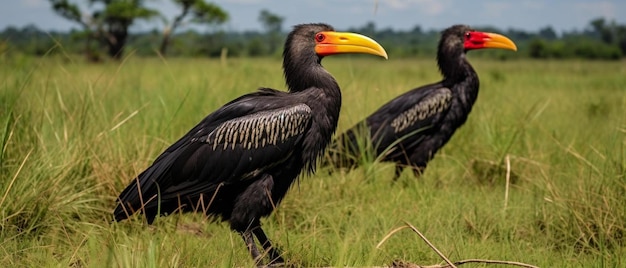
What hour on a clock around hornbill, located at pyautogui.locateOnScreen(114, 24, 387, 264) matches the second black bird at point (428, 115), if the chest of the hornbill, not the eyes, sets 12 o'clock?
The second black bird is roughly at 10 o'clock from the hornbill.

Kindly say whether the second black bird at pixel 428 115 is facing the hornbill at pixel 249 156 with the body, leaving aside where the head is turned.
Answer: no

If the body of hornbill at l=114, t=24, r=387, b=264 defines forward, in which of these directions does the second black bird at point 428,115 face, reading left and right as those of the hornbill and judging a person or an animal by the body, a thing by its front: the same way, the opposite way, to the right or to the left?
the same way

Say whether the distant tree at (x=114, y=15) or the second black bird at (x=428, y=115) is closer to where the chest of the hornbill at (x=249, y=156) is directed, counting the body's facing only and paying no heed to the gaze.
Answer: the second black bird

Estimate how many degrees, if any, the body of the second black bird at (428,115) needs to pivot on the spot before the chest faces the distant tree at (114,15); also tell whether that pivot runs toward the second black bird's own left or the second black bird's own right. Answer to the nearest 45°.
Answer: approximately 135° to the second black bird's own left

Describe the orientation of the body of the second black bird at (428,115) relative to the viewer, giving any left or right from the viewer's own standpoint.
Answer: facing to the right of the viewer

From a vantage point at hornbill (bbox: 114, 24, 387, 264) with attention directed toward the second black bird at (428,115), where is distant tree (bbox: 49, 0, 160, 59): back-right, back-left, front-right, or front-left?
front-left

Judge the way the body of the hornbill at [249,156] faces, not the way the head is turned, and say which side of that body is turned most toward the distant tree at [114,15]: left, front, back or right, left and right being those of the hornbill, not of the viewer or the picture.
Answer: left

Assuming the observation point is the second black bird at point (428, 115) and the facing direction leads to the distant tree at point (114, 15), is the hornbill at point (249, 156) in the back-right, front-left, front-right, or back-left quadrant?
back-left

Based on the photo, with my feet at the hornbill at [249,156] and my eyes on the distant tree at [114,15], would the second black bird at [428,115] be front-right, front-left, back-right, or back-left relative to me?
front-right

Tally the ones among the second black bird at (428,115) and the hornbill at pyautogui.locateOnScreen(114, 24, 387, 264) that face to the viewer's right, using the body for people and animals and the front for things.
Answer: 2

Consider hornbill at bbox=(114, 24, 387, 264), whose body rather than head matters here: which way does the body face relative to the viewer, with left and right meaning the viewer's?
facing to the right of the viewer
